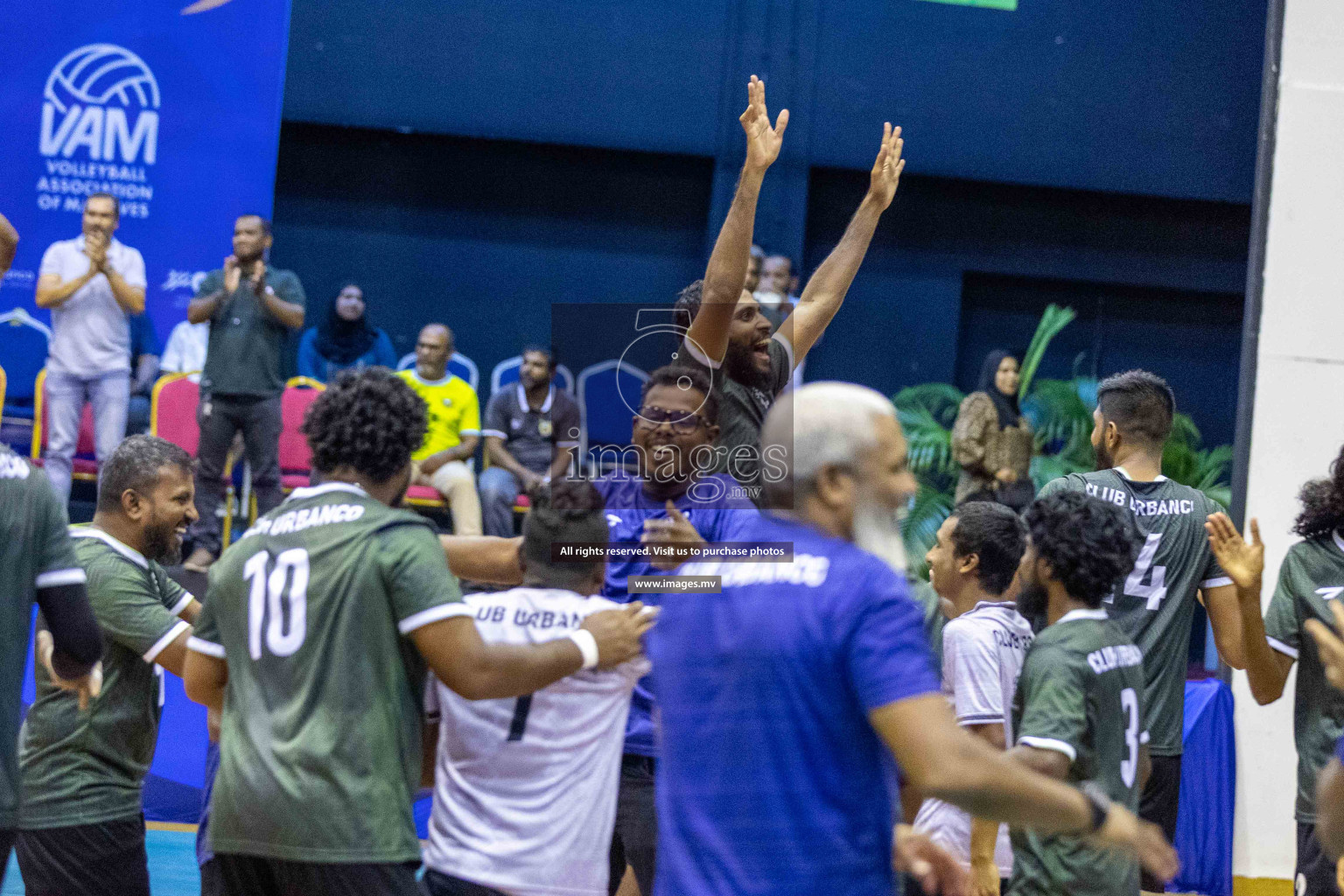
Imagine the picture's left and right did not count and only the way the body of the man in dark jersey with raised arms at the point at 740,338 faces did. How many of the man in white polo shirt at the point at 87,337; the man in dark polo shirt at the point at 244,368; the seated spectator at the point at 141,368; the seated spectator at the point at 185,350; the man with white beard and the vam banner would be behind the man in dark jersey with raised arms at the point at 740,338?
5

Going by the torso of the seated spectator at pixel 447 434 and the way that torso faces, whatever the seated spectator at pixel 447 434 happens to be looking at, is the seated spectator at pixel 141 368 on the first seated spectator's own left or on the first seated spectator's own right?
on the first seated spectator's own right

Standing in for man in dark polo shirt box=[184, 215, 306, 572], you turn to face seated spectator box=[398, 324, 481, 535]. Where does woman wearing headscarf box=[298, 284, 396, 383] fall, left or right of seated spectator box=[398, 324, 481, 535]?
left

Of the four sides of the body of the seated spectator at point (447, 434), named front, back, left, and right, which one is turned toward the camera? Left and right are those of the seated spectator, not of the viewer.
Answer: front

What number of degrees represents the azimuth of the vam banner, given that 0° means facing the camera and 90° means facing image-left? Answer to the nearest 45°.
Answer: approximately 0°

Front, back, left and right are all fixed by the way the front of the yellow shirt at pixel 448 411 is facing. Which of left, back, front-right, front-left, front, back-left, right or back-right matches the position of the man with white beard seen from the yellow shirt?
front-left

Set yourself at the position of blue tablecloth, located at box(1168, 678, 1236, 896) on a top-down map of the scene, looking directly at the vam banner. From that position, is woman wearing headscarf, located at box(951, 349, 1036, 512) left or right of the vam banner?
right

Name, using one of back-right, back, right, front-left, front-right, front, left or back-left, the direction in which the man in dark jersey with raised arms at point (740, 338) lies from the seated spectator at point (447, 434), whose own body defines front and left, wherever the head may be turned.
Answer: front

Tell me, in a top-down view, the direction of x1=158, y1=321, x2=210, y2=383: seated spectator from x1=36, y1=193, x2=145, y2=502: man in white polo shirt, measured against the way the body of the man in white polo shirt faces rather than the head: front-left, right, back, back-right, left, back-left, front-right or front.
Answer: back-left

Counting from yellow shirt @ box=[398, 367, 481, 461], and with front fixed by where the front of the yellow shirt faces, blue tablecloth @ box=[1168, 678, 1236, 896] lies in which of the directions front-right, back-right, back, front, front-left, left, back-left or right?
left

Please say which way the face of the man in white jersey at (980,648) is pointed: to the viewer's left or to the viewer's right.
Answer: to the viewer's left

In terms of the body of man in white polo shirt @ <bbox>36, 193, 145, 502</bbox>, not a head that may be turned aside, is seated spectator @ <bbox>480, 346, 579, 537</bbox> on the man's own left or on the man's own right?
on the man's own left

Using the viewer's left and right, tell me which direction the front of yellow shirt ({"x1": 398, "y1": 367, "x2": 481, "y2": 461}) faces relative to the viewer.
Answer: facing the viewer and to the left of the viewer

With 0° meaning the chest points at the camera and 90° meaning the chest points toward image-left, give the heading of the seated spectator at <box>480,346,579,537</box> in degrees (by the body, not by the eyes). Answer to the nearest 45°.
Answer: approximately 0°

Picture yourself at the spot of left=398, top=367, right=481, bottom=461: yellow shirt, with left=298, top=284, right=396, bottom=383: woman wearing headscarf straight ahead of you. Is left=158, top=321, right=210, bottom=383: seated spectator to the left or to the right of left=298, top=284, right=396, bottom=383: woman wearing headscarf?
left
